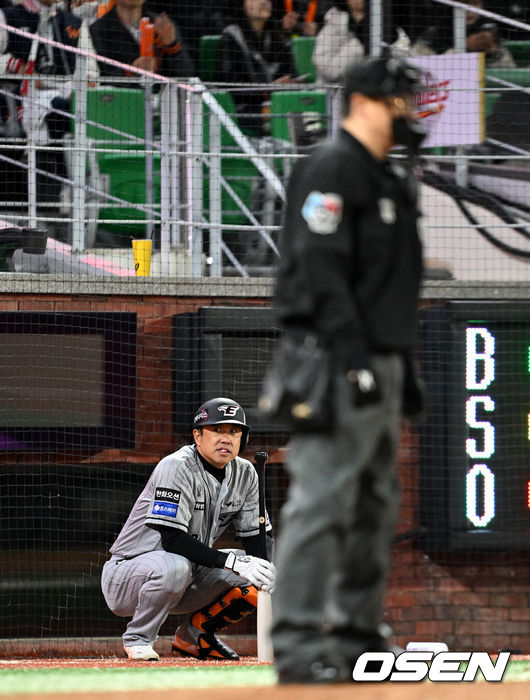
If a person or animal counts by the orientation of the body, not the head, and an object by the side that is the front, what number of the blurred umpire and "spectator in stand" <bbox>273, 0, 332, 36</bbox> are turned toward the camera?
1

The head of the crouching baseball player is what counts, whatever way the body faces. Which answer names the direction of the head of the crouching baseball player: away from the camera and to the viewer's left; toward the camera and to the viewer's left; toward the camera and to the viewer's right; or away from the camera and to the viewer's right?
toward the camera and to the viewer's right

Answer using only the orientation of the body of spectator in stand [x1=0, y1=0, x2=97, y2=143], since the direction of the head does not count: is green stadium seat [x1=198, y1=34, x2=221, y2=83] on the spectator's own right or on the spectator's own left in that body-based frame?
on the spectator's own left

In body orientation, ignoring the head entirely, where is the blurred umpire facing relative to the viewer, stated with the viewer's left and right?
facing to the right of the viewer

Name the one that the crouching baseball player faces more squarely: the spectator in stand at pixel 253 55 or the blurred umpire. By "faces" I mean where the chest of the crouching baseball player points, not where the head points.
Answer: the blurred umpire

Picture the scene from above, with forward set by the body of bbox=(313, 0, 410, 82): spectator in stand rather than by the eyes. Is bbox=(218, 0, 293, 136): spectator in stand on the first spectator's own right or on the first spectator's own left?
on the first spectator's own right

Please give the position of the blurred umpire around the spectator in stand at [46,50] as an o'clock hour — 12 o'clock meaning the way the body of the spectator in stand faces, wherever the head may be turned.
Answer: The blurred umpire is roughly at 12 o'clock from the spectator in stand.
